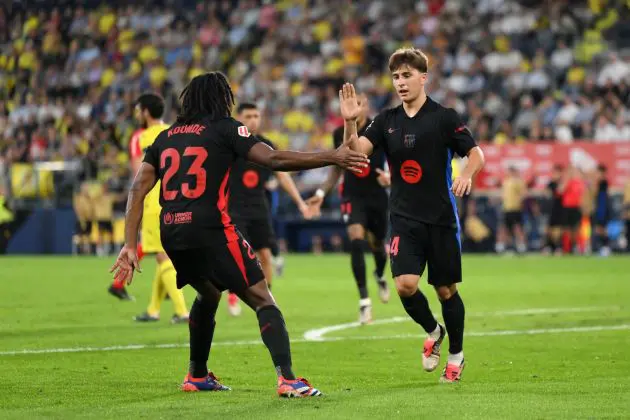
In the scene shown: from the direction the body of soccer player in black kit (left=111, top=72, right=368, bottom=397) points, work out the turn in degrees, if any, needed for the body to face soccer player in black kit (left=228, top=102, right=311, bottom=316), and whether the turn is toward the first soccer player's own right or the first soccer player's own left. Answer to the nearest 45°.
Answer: approximately 45° to the first soccer player's own left

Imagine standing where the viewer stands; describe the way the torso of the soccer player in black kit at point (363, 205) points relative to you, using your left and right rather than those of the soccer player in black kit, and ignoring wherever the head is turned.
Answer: facing the viewer

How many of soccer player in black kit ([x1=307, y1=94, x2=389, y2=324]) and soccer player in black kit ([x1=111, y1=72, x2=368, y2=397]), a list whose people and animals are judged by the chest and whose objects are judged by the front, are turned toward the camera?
1

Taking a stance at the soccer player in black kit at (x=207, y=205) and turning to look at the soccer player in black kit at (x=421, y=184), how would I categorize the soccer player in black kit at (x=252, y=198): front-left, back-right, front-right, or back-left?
front-left

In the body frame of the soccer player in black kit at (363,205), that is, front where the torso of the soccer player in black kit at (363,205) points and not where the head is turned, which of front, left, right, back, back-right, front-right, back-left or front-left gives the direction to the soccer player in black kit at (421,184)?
front

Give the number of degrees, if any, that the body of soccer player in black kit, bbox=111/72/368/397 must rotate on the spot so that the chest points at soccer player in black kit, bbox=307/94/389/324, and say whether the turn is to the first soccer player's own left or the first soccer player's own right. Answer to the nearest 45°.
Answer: approximately 45° to the first soccer player's own left

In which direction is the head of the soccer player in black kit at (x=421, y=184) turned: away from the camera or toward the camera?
toward the camera

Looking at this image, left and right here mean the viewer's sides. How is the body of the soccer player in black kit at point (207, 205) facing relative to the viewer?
facing away from the viewer and to the right of the viewer

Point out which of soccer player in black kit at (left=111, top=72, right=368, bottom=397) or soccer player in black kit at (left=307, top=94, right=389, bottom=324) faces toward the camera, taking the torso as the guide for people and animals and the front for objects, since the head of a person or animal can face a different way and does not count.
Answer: soccer player in black kit at (left=307, top=94, right=389, bottom=324)

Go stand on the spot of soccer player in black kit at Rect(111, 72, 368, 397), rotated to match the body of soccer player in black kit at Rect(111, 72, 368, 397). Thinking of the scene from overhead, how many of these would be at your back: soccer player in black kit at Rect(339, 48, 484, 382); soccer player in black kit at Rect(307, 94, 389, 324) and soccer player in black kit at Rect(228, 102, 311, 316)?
0

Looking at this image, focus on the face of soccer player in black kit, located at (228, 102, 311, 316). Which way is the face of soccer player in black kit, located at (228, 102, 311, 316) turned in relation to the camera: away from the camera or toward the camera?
toward the camera

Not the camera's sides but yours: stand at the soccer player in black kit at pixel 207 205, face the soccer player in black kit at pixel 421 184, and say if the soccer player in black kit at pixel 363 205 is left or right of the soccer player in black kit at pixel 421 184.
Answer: left

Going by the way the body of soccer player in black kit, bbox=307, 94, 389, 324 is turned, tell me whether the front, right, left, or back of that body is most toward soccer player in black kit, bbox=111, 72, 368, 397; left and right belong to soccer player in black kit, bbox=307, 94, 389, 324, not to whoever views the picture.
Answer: front
